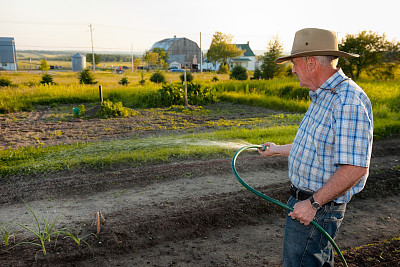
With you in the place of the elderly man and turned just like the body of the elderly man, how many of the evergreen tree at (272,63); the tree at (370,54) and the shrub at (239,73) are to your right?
3

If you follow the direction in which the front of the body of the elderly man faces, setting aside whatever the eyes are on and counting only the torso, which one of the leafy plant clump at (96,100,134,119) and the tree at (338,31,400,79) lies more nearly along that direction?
the leafy plant clump

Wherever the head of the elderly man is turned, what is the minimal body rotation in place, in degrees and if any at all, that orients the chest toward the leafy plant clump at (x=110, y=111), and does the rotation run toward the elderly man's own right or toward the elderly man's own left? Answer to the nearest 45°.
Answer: approximately 45° to the elderly man's own right

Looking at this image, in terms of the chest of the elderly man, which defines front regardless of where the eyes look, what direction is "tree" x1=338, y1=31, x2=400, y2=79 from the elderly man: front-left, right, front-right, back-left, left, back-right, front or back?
right

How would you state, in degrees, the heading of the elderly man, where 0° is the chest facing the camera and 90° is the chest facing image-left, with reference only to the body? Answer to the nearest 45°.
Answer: approximately 90°

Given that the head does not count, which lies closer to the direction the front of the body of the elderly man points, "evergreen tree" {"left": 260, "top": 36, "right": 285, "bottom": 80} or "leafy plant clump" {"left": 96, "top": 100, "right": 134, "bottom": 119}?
the leafy plant clump

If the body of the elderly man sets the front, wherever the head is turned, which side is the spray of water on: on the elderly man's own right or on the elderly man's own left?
on the elderly man's own right

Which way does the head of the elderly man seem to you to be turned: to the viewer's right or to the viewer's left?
to the viewer's left

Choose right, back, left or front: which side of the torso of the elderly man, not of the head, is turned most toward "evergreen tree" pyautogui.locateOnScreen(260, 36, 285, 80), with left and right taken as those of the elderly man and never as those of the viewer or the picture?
right

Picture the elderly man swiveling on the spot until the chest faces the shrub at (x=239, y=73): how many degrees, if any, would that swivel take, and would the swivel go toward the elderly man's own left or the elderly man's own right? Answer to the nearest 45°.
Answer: approximately 90° to the elderly man's own right
